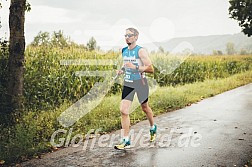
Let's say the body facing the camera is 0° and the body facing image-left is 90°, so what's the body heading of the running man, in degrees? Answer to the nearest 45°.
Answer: approximately 45°
